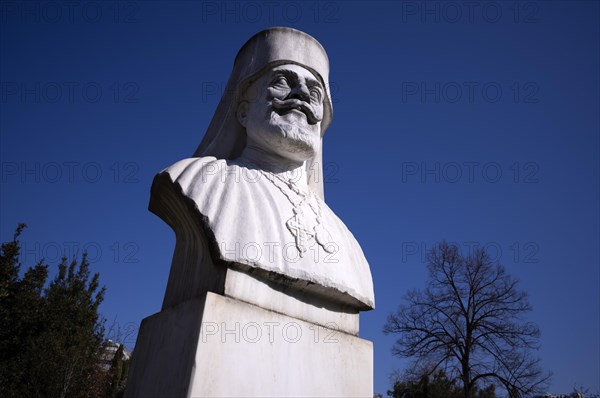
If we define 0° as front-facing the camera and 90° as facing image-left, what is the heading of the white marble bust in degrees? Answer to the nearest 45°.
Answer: approximately 315°

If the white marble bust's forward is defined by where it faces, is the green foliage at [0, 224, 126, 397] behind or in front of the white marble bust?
behind
